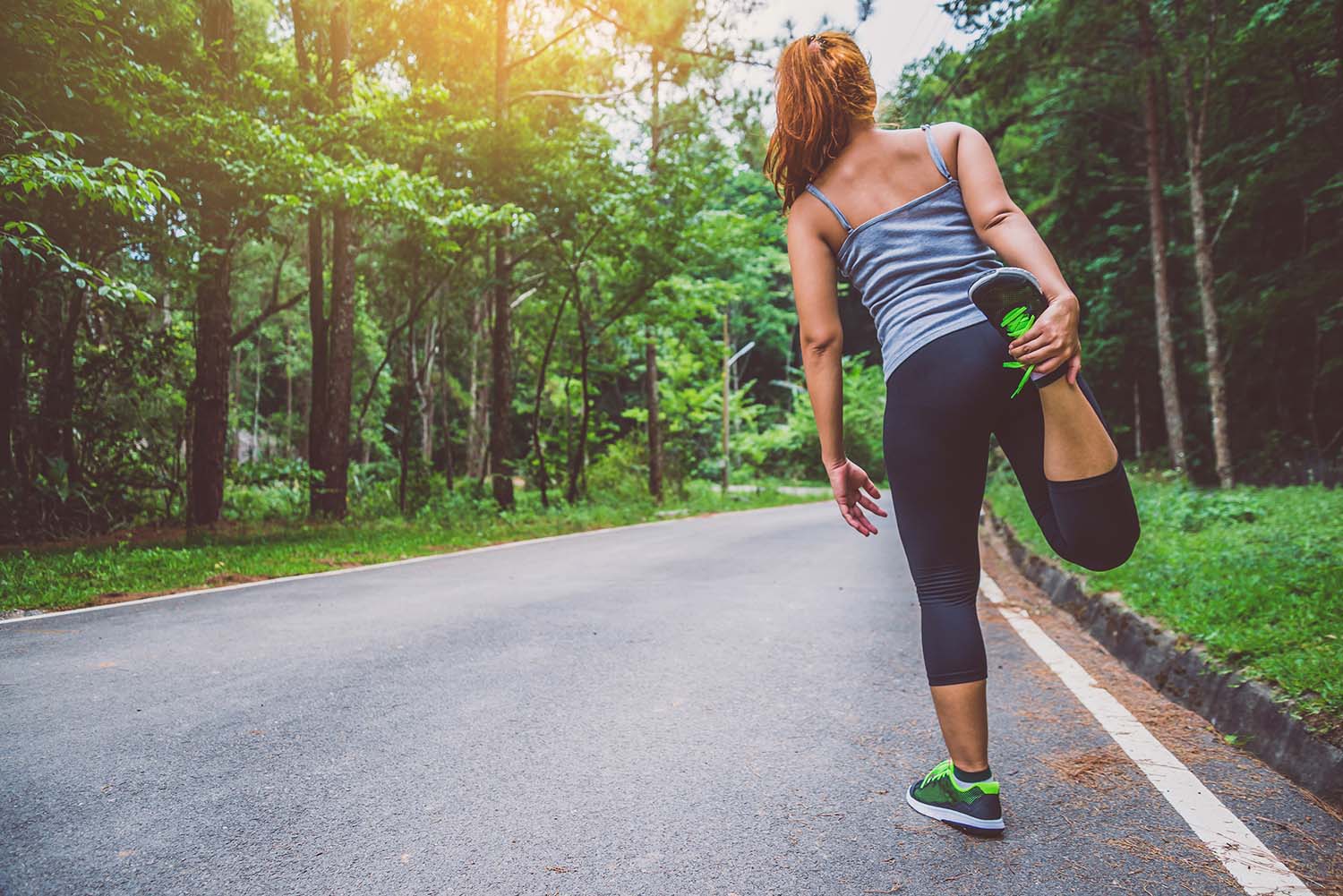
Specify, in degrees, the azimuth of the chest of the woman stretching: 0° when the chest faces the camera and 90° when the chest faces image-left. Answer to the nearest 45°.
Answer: approximately 180°

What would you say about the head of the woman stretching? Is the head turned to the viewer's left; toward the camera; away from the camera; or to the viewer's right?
away from the camera

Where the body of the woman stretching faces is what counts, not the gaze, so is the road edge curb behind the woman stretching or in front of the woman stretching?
in front
